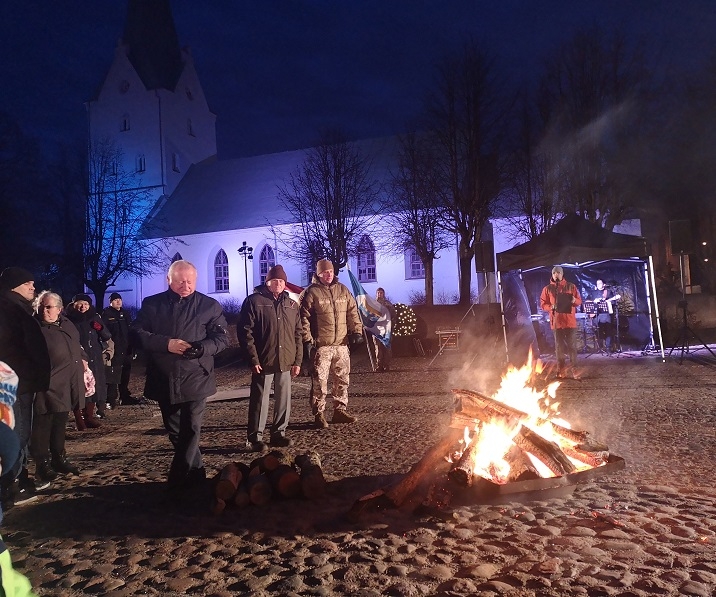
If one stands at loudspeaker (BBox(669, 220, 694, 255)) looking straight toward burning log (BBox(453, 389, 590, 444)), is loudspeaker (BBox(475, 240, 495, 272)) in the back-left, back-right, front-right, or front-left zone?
front-right

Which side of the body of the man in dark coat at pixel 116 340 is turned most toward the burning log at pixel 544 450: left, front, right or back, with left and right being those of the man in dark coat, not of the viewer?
front

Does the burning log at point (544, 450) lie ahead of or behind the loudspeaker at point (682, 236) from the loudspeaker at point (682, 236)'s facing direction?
ahead

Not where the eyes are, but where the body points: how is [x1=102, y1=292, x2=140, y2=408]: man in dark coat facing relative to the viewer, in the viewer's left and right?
facing the viewer and to the right of the viewer

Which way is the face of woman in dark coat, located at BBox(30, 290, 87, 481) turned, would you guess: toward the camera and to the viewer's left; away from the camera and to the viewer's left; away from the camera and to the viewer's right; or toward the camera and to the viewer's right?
toward the camera and to the viewer's right

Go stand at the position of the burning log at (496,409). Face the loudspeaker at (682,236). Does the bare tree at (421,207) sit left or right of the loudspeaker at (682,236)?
left

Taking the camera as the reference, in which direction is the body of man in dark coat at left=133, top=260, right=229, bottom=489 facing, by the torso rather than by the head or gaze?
toward the camera

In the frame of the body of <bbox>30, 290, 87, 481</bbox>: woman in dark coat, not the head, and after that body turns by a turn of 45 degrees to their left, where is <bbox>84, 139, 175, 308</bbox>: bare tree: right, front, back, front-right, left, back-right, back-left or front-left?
left

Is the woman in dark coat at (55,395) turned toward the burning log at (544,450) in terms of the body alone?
yes

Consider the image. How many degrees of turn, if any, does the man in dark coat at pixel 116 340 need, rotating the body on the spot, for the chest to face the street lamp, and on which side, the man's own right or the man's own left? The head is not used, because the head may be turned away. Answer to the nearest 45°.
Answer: approximately 135° to the man's own left

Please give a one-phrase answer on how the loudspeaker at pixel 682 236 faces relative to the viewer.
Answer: facing the viewer

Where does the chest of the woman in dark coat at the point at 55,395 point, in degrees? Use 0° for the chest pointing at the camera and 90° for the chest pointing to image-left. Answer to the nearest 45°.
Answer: approximately 315°

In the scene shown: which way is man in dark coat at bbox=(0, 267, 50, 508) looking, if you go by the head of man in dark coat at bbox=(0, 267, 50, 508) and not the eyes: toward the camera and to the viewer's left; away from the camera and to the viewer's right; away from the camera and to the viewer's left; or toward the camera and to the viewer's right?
toward the camera and to the viewer's right

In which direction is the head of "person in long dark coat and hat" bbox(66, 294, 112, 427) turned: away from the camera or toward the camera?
toward the camera
